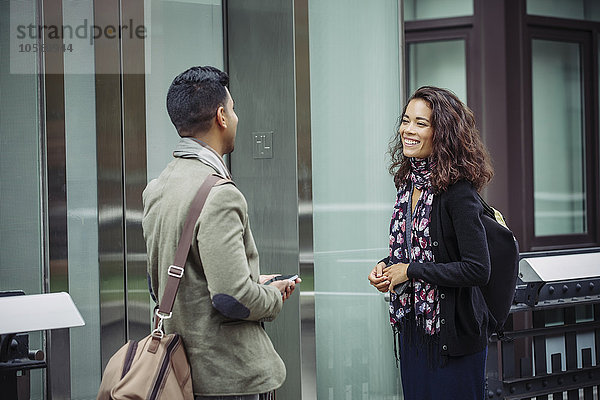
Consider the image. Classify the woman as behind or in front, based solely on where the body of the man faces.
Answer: in front

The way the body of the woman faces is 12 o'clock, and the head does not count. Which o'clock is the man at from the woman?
The man is roughly at 12 o'clock from the woman.

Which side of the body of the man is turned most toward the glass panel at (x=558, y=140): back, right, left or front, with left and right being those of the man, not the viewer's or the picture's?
front

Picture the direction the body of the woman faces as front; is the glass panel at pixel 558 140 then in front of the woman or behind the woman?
behind

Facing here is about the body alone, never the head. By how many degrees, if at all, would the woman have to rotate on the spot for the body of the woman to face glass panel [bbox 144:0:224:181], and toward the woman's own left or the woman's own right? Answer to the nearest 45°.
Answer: approximately 90° to the woman's own right

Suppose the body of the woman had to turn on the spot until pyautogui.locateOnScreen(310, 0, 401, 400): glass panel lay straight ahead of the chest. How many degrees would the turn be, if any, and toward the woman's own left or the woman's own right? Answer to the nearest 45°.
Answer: approximately 135° to the woman's own right

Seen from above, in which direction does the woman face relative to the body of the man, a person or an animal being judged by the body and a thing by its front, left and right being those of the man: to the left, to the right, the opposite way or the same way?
the opposite way

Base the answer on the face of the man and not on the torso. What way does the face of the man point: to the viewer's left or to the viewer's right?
to the viewer's right

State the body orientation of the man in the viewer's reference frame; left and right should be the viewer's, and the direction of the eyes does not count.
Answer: facing away from the viewer and to the right of the viewer

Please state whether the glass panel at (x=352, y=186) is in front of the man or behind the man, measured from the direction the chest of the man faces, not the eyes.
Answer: in front

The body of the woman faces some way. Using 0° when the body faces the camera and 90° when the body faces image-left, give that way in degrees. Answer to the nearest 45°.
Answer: approximately 45°
